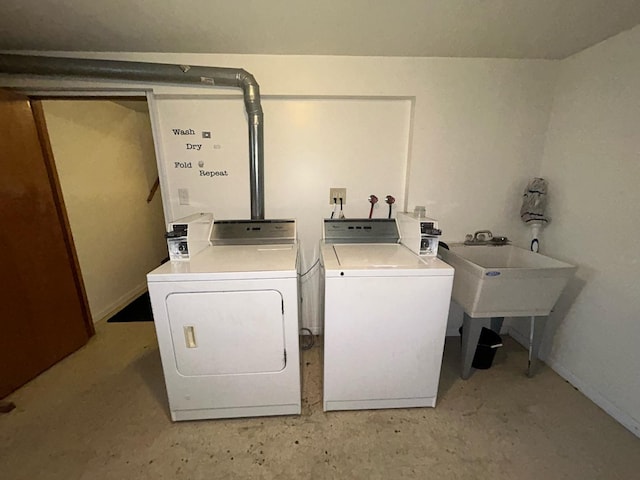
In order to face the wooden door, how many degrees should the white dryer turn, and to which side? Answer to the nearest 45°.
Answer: approximately 135° to its right

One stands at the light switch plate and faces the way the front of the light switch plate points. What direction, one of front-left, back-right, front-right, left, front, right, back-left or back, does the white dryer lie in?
front

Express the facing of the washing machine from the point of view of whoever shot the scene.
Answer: facing the viewer

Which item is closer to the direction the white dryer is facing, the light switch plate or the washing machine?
the washing machine

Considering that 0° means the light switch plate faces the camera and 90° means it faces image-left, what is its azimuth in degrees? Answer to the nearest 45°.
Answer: approximately 0°

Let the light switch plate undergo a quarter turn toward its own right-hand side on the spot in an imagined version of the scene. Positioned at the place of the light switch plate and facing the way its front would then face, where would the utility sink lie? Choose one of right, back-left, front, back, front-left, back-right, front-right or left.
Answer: back-left

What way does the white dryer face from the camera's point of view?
toward the camera

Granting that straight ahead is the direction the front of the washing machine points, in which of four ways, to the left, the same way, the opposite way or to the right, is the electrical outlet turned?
the same way

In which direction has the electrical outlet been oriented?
toward the camera

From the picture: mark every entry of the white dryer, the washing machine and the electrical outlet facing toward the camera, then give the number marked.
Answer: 3

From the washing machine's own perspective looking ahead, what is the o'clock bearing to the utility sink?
The utility sink is roughly at 8 o'clock from the washing machine.

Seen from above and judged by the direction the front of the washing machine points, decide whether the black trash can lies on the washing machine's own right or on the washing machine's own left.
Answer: on the washing machine's own left

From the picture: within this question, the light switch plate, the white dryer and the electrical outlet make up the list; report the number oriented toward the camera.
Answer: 3

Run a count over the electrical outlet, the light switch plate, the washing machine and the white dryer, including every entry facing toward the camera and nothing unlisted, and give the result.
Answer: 4
